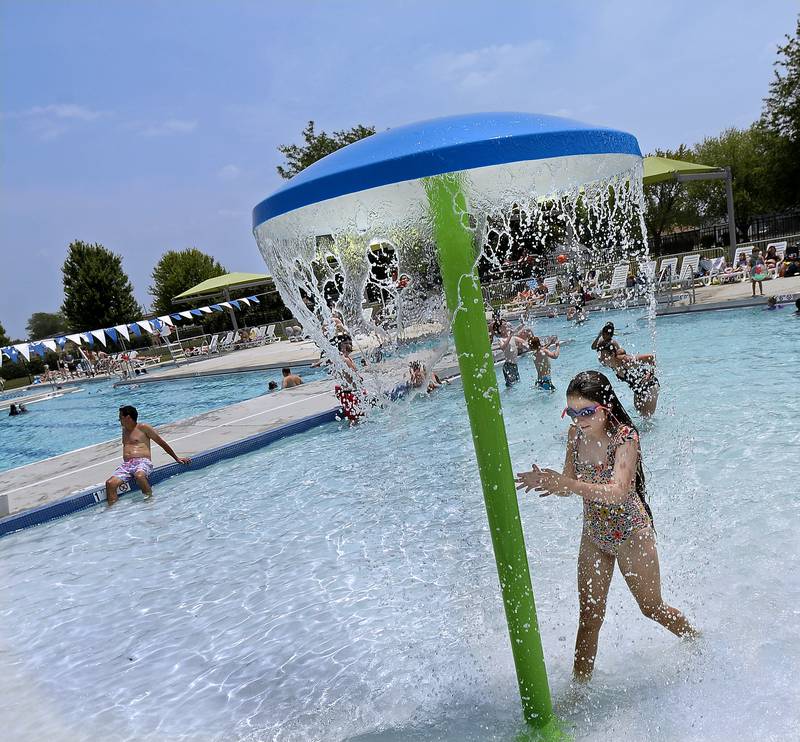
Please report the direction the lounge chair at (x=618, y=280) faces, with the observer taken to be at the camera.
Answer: facing the viewer and to the left of the viewer

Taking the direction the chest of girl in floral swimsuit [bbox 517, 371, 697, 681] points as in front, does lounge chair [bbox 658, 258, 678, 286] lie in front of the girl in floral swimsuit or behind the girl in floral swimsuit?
behind

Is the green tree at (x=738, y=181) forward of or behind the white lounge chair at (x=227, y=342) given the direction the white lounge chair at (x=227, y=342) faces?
behind

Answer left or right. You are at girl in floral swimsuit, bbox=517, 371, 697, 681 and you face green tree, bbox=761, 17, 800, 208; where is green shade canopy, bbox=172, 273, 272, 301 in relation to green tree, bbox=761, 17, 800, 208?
left

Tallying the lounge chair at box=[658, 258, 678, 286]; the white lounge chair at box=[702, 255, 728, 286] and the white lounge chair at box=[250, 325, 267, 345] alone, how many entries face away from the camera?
0

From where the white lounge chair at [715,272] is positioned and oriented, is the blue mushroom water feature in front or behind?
in front

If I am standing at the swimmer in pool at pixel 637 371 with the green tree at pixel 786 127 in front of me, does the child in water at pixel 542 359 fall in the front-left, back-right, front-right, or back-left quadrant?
front-left

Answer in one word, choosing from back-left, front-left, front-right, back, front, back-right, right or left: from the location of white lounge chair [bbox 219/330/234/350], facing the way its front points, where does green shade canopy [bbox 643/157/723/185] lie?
left

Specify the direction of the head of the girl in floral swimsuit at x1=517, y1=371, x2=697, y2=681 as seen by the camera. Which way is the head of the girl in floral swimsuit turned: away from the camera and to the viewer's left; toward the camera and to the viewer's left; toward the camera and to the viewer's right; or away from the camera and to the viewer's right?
toward the camera and to the viewer's left

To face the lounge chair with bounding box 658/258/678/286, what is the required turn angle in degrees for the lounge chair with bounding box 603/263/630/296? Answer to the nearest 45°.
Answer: approximately 90° to its left

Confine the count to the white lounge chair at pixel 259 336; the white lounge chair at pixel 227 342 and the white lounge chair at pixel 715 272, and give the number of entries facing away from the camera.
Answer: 0

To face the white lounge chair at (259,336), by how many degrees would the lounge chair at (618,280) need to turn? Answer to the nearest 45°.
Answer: approximately 45° to its right

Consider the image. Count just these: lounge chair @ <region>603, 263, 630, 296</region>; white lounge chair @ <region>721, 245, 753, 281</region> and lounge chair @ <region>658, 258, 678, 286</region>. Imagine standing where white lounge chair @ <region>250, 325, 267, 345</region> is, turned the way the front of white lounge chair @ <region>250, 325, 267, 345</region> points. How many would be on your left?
3

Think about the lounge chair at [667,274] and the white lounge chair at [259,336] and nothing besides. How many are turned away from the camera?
0

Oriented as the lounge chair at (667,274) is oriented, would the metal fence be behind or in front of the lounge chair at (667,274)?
behind
